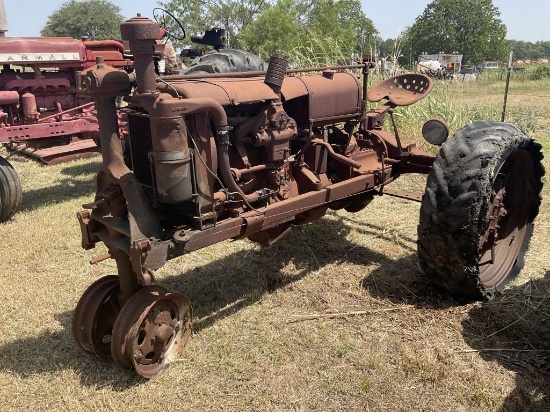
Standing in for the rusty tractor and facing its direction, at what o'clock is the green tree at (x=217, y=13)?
The green tree is roughly at 4 o'clock from the rusty tractor.

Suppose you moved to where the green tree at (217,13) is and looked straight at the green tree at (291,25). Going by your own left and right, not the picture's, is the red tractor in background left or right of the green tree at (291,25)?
right

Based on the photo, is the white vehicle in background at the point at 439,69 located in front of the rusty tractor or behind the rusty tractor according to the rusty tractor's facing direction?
behind

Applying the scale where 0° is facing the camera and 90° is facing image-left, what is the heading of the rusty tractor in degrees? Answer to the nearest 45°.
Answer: approximately 45°

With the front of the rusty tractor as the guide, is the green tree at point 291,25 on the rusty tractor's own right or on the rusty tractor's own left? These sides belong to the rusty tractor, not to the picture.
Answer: on the rusty tractor's own right

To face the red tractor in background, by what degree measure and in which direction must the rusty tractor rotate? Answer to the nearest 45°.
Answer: approximately 90° to its right

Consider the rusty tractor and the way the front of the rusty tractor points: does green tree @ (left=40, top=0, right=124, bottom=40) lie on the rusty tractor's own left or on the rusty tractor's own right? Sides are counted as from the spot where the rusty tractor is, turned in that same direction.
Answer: on the rusty tractor's own right
